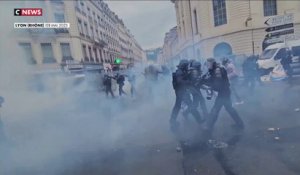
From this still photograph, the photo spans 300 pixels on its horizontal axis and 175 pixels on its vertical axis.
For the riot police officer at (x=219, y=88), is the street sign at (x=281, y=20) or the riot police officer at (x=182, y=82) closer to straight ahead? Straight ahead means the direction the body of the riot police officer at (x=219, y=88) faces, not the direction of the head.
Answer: the riot police officer
